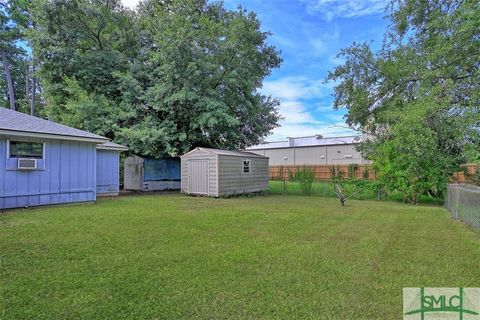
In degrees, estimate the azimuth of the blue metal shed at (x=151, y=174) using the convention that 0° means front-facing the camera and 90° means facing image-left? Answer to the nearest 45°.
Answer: approximately 45°

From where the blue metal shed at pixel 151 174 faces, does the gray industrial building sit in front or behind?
behind

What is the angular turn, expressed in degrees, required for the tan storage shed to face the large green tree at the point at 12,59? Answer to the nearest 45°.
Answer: approximately 90° to its right

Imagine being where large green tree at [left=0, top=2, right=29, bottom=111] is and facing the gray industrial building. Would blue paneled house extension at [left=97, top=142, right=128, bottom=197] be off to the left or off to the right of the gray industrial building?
right

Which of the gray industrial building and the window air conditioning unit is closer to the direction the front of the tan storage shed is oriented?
the window air conditioning unit

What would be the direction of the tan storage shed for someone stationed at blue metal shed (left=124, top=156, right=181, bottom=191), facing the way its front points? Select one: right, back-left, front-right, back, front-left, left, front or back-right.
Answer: left

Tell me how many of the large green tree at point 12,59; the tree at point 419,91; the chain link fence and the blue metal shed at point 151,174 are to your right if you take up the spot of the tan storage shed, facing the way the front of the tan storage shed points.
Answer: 2

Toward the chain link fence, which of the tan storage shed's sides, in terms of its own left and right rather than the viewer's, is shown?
left

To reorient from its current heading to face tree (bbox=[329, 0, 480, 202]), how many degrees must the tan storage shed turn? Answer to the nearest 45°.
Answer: approximately 135° to its left

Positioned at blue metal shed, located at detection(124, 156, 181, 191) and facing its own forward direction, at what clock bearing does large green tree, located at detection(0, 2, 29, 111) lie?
The large green tree is roughly at 3 o'clock from the blue metal shed.

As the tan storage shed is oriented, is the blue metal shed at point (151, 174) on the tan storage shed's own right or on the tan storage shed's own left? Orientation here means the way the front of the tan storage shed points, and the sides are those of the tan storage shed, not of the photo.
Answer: on the tan storage shed's own right

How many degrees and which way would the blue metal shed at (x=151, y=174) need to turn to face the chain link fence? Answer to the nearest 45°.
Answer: approximately 90° to its left

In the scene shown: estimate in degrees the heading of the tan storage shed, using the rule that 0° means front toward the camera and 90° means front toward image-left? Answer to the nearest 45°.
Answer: approximately 45°

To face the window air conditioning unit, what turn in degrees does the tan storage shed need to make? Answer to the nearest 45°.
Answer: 0° — it already faces it

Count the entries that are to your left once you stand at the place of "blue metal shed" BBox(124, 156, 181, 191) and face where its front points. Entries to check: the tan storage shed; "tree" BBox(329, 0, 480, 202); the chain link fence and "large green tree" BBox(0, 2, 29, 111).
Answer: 3

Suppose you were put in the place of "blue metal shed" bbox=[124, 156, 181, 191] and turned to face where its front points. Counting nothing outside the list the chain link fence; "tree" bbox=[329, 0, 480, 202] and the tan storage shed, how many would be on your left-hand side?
3
